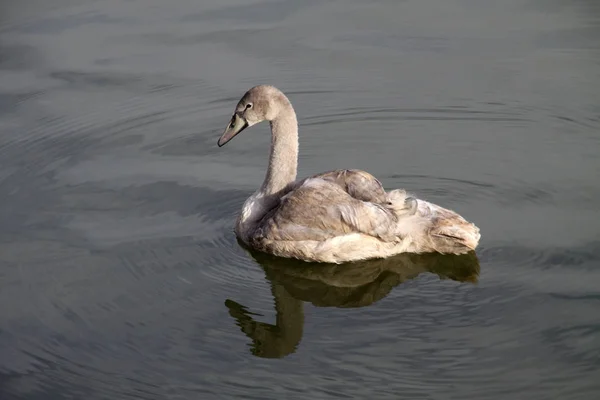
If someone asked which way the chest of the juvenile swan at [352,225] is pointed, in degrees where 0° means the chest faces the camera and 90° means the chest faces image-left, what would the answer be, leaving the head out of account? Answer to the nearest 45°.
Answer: approximately 90°
